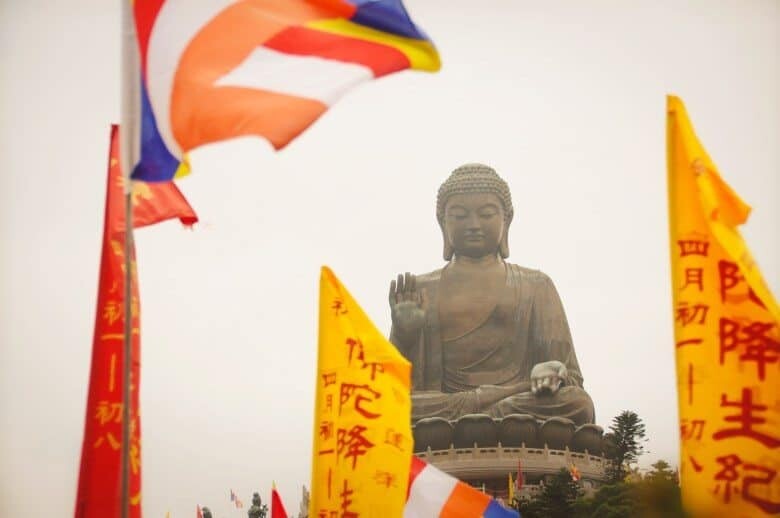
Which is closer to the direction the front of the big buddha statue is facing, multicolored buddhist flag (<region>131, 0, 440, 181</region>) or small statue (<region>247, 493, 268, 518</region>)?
the multicolored buddhist flag

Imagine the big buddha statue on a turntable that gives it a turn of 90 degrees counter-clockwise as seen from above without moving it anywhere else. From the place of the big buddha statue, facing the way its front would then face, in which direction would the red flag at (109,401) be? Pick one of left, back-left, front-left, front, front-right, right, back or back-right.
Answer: right

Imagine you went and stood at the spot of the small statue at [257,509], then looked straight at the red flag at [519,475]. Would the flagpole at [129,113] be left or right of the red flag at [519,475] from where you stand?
right

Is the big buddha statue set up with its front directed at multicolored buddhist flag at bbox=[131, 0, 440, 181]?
yes

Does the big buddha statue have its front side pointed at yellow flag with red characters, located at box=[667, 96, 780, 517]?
yes

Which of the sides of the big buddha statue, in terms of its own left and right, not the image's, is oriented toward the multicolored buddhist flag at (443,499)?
front

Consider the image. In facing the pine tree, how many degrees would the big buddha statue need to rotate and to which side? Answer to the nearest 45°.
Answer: approximately 90° to its left

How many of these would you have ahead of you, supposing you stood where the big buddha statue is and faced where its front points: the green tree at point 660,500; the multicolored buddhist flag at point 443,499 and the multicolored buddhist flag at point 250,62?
3

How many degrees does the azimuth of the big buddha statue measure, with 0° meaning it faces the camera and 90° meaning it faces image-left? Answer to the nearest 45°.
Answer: approximately 0°

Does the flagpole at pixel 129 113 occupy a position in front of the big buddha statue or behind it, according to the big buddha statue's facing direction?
in front
